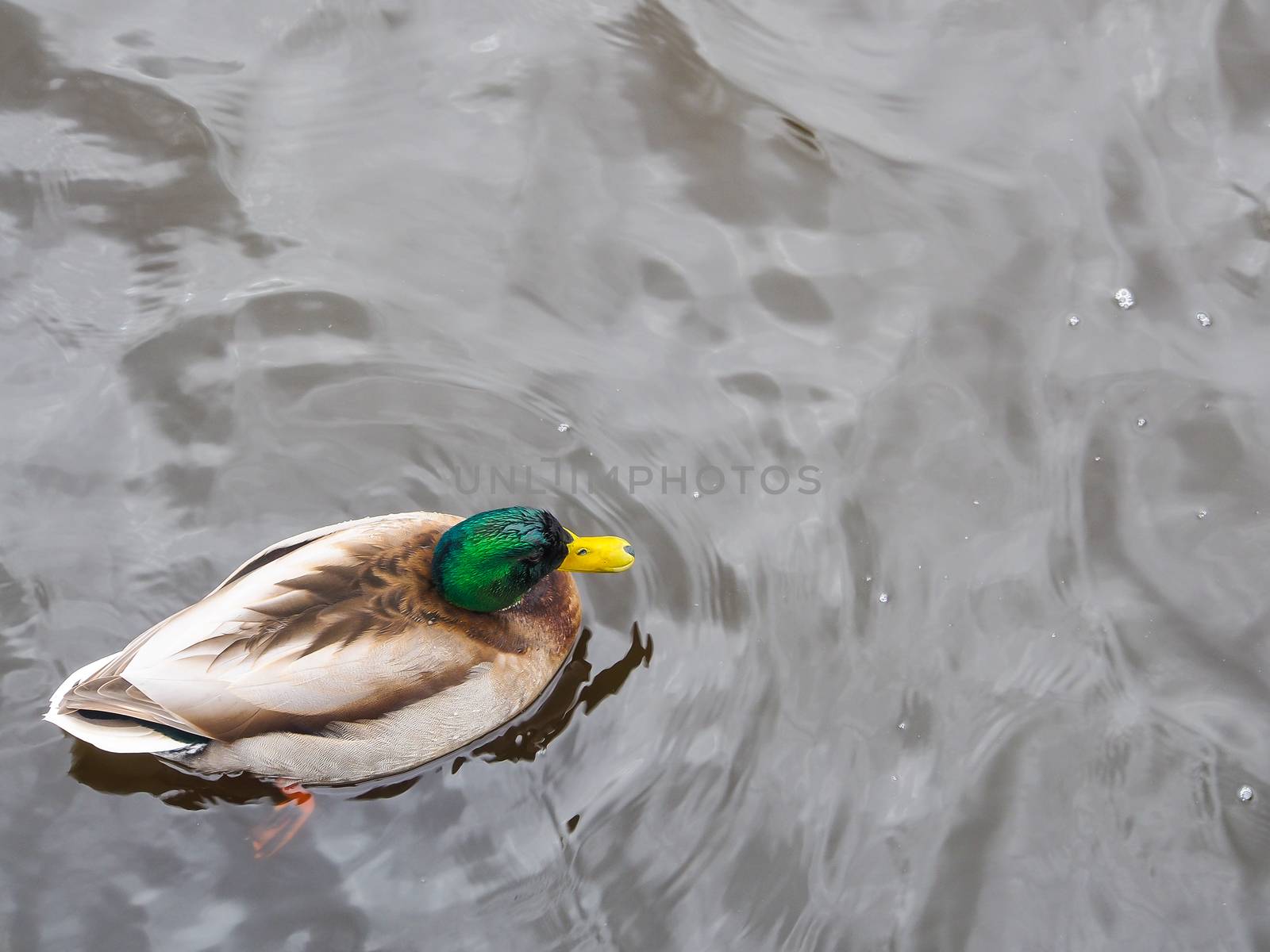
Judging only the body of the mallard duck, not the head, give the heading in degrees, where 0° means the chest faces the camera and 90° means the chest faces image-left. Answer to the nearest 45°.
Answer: approximately 225°
